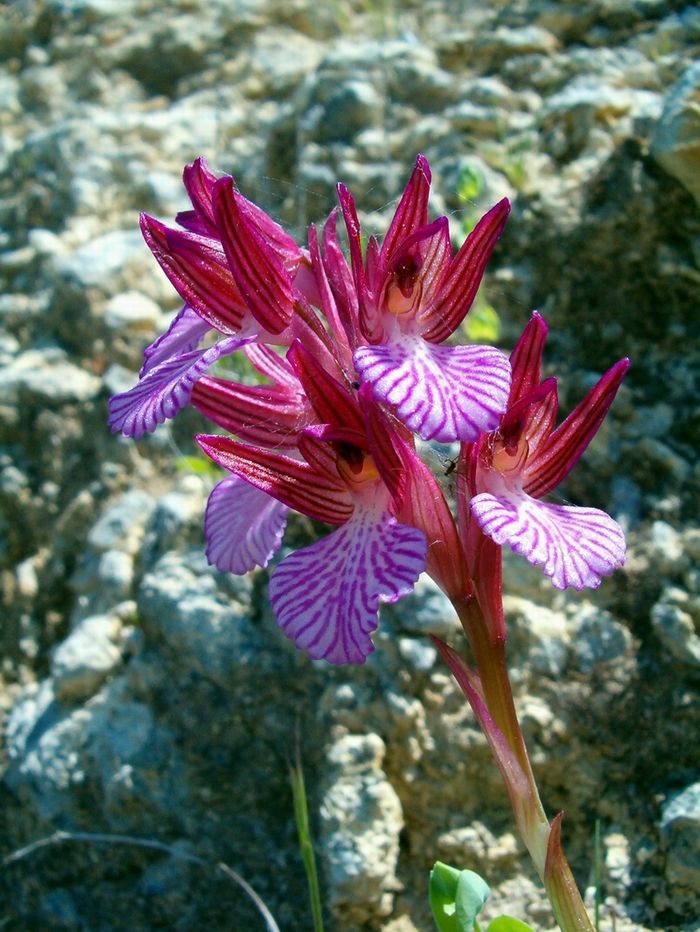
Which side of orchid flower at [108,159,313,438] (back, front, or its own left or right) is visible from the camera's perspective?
left

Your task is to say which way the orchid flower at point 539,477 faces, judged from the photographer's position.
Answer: facing the viewer and to the right of the viewer

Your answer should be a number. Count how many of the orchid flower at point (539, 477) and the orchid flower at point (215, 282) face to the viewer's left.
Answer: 1

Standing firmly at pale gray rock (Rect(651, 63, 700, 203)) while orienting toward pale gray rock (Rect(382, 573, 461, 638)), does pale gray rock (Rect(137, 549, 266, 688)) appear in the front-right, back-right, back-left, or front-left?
front-right

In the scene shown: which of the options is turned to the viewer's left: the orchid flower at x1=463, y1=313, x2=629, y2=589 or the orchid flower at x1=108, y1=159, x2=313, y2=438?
the orchid flower at x1=108, y1=159, x2=313, y2=438
